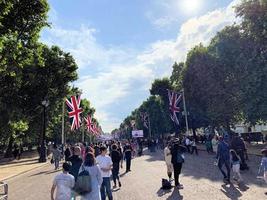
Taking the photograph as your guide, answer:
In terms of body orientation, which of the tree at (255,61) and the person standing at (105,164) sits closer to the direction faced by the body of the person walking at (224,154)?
the person standing
